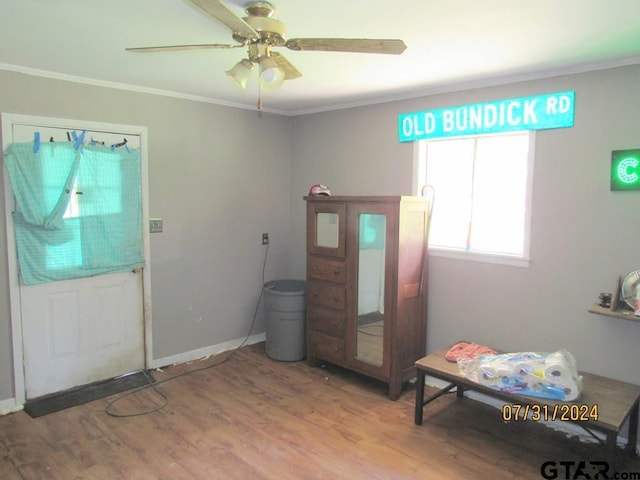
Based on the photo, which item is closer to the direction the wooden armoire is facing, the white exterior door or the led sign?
the white exterior door

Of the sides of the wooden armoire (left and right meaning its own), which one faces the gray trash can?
right

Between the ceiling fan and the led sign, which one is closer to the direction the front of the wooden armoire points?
the ceiling fan

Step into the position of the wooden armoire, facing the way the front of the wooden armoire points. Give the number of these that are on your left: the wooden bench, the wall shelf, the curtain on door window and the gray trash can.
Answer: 2

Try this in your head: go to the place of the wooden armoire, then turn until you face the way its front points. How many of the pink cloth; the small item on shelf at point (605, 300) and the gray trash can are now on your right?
1

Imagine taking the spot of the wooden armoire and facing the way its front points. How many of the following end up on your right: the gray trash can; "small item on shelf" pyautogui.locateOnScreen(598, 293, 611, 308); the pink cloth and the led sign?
1

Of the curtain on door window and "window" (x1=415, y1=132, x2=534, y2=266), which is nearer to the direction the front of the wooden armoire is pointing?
the curtain on door window

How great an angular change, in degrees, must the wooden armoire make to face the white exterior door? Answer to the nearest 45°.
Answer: approximately 45° to its right

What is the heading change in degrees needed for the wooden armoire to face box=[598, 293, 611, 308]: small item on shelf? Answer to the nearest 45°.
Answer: approximately 90° to its left

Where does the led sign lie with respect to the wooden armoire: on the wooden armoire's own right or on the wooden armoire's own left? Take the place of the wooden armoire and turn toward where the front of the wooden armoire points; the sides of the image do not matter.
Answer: on the wooden armoire's own left

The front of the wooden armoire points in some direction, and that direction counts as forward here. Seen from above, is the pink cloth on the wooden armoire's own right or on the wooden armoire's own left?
on the wooden armoire's own left

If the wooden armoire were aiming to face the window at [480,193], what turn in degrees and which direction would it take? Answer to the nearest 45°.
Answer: approximately 135° to its left

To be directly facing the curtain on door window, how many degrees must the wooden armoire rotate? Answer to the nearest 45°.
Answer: approximately 45° to its right

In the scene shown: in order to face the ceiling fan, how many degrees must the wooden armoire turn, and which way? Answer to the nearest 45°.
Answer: approximately 45° to its left

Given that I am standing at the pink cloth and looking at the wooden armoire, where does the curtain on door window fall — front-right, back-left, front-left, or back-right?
front-left

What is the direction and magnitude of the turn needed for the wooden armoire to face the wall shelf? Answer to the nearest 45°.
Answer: approximately 90° to its left

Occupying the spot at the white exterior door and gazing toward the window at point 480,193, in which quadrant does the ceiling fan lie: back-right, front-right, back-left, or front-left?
front-right

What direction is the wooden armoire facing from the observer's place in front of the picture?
facing the viewer and to the left of the viewer
